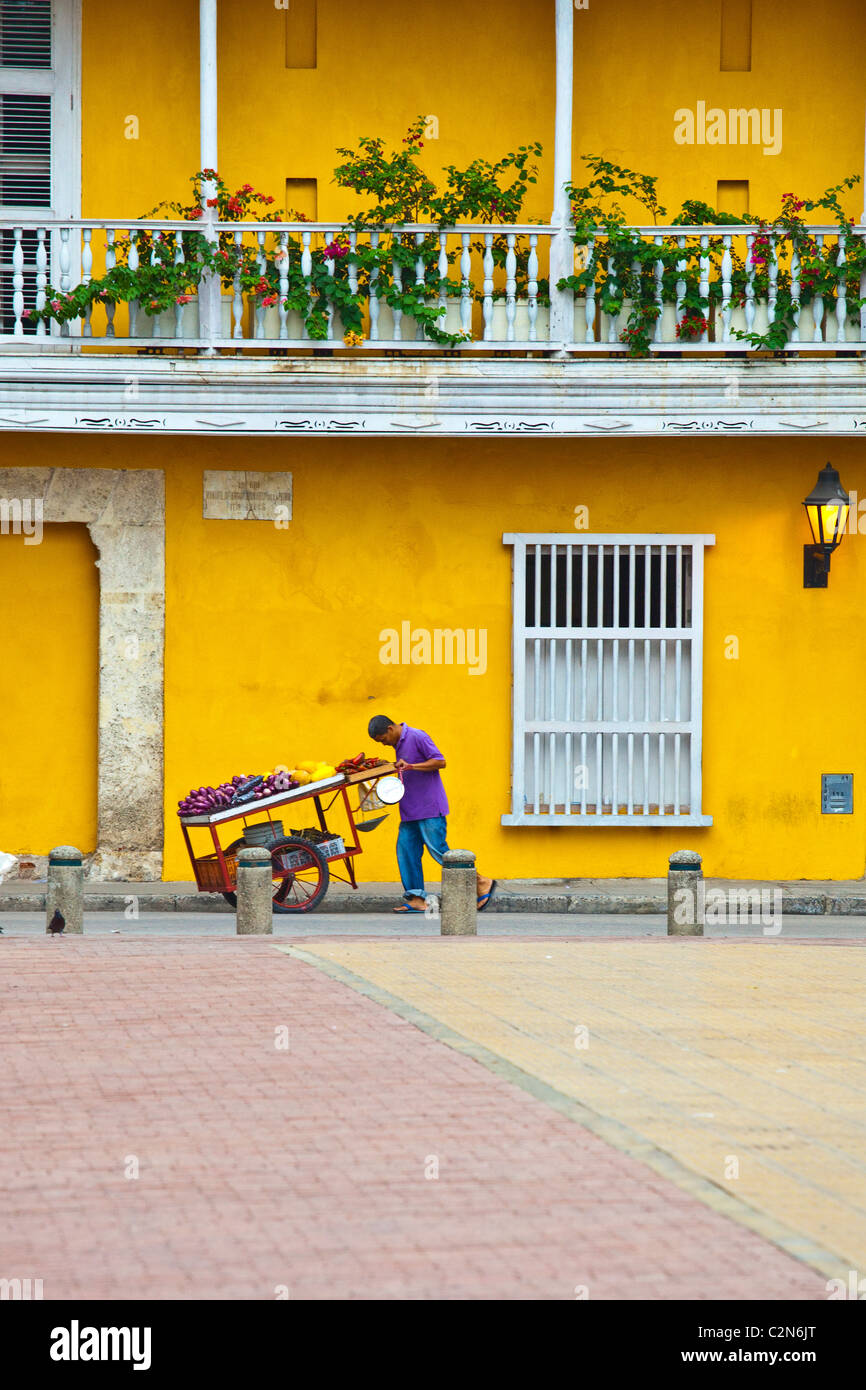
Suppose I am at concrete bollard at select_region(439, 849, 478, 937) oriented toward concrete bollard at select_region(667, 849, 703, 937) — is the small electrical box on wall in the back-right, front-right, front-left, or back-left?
front-left

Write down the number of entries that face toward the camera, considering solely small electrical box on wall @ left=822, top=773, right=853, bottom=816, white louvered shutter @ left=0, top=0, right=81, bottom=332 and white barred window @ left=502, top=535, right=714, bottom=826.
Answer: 3

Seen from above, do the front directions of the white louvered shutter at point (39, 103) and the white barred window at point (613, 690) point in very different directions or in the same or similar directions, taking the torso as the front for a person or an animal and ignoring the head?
same or similar directions

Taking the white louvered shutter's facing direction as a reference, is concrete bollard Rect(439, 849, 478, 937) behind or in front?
in front

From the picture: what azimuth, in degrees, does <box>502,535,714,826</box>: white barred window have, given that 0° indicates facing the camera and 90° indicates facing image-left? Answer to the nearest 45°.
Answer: approximately 0°

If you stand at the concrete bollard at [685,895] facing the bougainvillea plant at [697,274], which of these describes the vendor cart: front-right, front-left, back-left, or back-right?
front-left

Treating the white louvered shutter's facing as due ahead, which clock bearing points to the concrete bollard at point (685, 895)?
The concrete bollard is roughly at 11 o'clock from the white louvered shutter.

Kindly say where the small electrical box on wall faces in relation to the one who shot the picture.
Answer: facing the viewer

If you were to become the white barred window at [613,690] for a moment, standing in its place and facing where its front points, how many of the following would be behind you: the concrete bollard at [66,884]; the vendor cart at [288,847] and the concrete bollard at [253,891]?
0

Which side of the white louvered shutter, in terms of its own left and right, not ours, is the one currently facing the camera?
front

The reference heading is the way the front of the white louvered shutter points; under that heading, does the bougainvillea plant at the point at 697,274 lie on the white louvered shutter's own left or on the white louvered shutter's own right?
on the white louvered shutter's own left

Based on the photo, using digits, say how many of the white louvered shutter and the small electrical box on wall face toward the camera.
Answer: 2

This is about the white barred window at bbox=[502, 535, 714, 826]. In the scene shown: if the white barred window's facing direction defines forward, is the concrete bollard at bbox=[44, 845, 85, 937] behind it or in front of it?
in front

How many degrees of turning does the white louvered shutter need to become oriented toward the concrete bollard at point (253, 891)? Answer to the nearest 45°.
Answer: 0° — it already faces it

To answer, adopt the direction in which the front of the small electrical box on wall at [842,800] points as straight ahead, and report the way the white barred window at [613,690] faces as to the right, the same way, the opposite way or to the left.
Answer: the same way

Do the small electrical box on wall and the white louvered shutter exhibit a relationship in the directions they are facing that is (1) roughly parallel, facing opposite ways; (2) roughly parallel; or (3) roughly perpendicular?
roughly parallel
